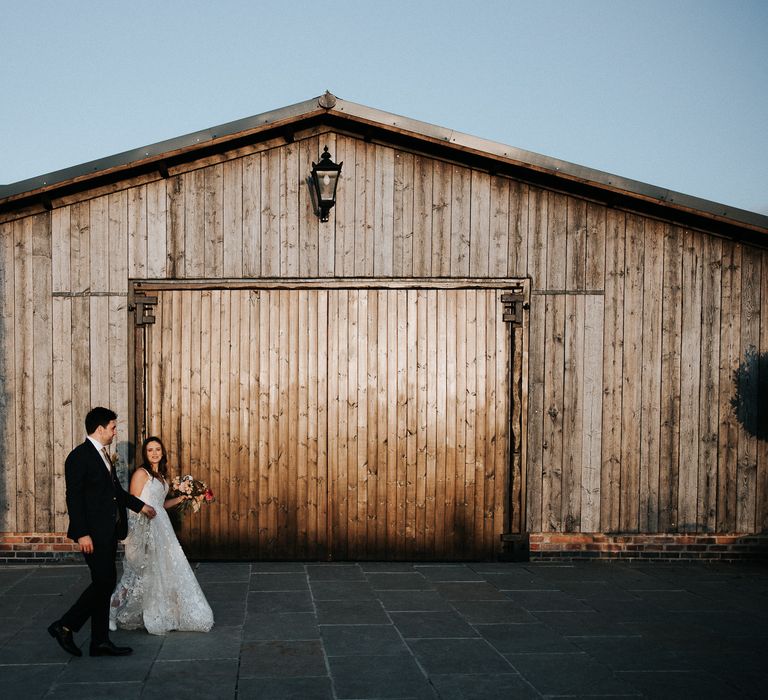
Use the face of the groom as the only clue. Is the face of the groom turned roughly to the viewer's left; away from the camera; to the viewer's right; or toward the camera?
to the viewer's right

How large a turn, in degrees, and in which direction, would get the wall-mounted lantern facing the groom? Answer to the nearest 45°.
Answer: approximately 45° to its right

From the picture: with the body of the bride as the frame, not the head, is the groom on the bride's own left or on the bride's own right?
on the bride's own right

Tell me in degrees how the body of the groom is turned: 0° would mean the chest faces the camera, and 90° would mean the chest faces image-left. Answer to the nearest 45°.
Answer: approximately 270°

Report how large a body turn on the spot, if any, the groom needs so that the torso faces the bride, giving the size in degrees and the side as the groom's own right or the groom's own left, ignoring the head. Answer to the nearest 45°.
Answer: approximately 45° to the groom's own left

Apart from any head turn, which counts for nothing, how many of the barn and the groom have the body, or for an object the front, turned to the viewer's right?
1

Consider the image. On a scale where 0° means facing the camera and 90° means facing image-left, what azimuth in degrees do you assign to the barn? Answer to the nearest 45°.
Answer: approximately 0°

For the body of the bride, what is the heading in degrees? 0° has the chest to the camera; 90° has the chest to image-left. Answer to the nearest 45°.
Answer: approximately 315°
